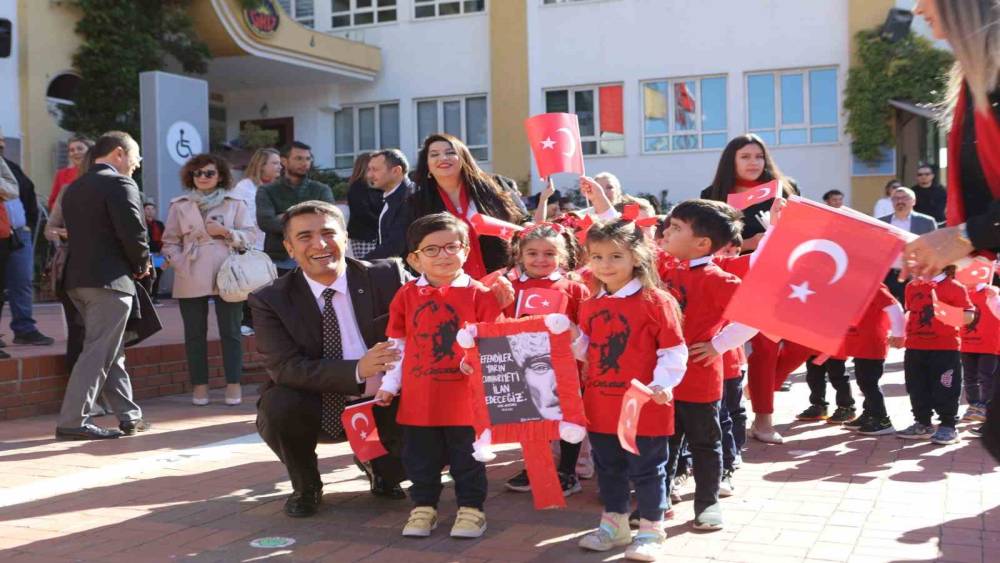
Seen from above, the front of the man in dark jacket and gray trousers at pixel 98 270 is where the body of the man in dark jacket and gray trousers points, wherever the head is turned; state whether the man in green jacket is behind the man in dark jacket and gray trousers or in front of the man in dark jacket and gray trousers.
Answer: in front

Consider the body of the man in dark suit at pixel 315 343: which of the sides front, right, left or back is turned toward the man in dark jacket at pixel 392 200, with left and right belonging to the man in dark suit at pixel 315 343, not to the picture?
back

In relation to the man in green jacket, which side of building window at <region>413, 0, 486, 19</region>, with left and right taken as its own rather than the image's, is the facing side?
front

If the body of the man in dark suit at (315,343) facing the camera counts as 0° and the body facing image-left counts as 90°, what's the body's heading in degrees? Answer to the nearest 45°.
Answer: approximately 0°

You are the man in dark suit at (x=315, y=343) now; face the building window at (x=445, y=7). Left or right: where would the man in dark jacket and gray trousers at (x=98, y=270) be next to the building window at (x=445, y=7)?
left

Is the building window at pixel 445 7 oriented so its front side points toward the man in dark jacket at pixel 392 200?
yes

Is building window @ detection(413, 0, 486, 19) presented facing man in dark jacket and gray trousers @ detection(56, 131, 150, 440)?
yes

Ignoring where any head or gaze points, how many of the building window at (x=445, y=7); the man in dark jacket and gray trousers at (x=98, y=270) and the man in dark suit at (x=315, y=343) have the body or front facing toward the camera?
2

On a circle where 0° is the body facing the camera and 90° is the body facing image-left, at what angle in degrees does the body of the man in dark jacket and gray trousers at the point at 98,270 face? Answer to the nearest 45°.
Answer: approximately 225°

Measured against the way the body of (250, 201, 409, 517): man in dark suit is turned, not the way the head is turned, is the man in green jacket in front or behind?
behind
